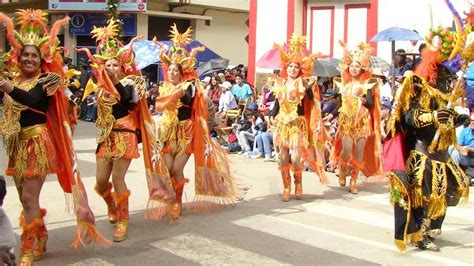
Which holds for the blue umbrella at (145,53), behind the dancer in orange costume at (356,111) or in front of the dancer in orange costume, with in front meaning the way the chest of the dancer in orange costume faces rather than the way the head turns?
behind

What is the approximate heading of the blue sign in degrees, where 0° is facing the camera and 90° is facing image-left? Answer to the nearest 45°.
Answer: approximately 0°

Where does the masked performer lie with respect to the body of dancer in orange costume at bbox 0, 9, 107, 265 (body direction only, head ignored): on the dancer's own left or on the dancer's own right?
on the dancer's own left

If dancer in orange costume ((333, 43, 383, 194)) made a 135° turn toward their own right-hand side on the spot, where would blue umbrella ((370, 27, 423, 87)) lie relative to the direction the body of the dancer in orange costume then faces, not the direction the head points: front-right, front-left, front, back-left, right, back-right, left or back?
front-right

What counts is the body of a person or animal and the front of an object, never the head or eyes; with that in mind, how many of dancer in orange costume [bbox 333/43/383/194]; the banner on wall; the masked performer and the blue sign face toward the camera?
3
